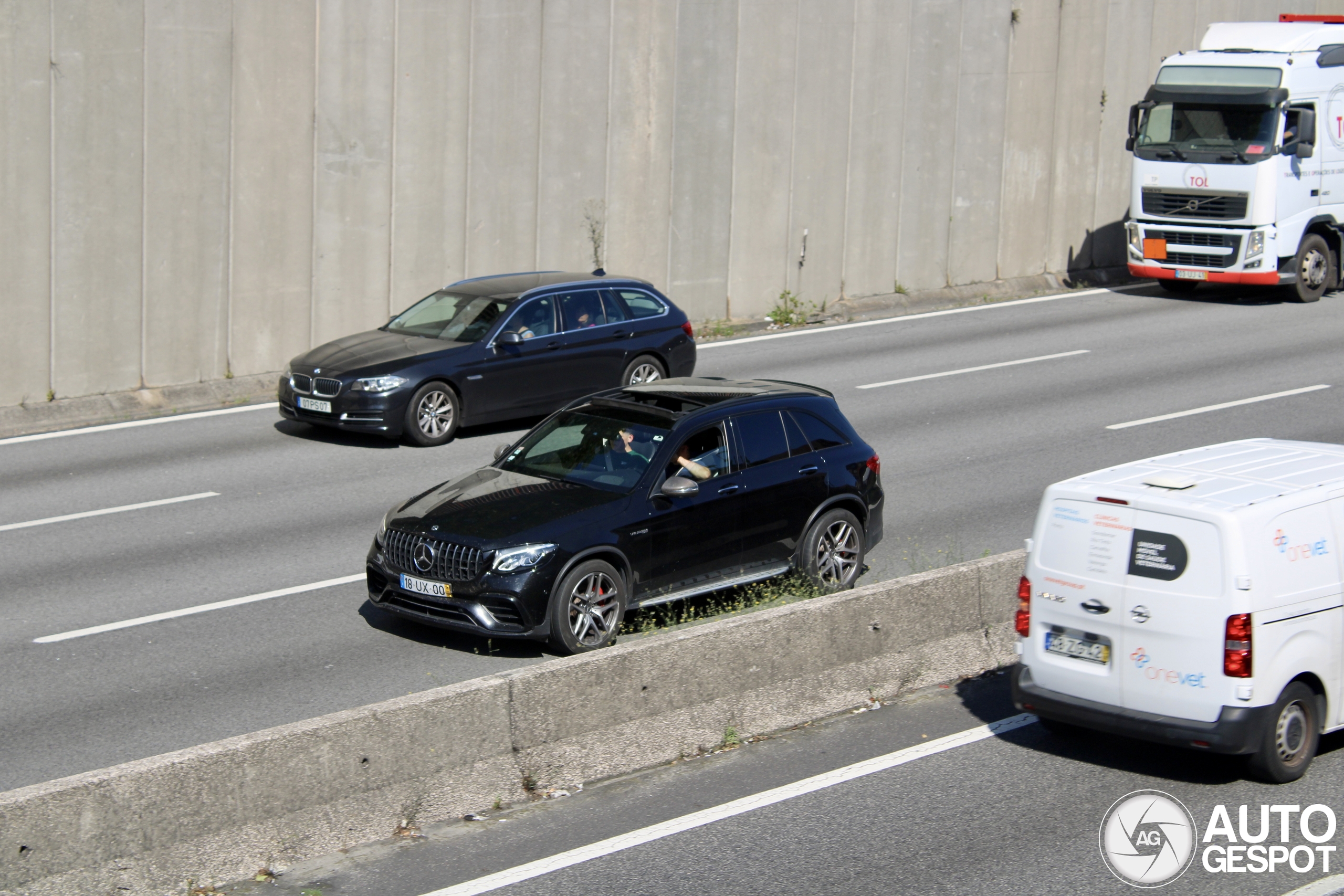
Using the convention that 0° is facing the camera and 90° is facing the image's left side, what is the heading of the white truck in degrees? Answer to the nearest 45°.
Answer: approximately 45°

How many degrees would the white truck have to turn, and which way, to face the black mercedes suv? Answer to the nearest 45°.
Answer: approximately 45° to its left

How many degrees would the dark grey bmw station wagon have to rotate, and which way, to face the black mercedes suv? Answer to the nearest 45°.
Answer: approximately 45° to its left

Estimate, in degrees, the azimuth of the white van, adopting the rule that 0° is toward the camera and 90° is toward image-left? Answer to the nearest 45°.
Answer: approximately 225°

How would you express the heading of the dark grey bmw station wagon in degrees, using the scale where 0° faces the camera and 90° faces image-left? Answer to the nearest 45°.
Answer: approximately 45°

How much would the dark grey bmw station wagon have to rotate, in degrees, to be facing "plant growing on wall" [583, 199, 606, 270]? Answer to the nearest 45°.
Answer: approximately 135° to its right

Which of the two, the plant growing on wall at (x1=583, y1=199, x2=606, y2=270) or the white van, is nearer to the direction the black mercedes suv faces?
the white van

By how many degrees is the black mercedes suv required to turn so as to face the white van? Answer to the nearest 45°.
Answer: approximately 90° to its left
